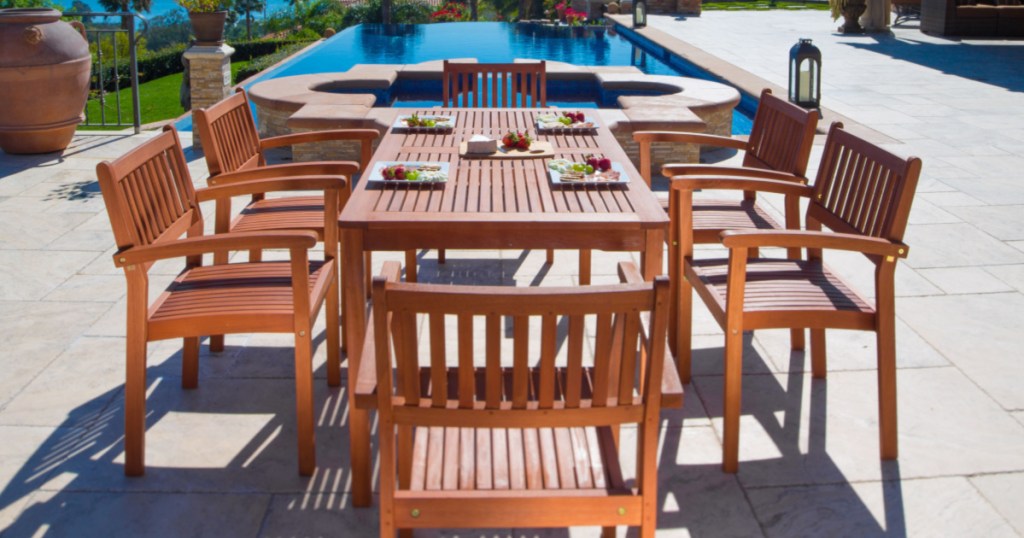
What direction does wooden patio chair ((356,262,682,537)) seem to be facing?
away from the camera

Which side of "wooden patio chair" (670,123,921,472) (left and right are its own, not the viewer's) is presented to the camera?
left

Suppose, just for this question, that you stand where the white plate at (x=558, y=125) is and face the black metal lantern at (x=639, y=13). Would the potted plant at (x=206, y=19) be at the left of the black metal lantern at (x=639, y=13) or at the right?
left

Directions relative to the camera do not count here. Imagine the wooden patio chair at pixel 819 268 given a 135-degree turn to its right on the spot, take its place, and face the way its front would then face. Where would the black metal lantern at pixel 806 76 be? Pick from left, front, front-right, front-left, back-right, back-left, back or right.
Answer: front-left

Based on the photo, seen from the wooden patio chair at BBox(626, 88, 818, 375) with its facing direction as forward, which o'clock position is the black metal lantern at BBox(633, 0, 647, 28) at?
The black metal lantern is roughly at 3 o'clock from the wooden patio chair.

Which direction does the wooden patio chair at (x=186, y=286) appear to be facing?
to the viewer's right

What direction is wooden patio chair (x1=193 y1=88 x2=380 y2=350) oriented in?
to the viewer's right

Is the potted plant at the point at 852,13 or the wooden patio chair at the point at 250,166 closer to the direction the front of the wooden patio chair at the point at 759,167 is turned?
the wooden patio chair

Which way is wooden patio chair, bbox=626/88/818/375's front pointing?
to the viewer's left

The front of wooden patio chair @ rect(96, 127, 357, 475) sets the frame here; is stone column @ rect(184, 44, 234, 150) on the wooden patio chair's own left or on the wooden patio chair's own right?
on the wooden patio chair's own left

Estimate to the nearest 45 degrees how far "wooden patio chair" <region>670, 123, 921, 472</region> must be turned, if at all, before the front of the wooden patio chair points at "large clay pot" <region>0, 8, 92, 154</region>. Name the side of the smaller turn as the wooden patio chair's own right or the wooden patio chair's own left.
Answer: approximately 45° to the wooden patio chair's own right

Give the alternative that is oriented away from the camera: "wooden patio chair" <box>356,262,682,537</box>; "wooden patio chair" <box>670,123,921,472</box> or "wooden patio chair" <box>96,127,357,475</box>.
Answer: "wooden patio chair" <box>356,262,682,537</box>

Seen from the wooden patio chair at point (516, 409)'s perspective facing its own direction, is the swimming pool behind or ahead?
ahead
